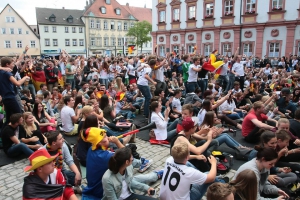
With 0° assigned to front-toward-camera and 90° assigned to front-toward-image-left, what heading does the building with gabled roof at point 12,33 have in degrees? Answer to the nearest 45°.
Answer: approximately 0°

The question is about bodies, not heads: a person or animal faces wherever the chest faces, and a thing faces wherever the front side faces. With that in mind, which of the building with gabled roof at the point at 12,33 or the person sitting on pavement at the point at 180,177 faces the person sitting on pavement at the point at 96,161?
the building with gabled roof

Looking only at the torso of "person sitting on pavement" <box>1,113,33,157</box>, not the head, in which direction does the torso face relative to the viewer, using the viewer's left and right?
facing to the right of the viewer

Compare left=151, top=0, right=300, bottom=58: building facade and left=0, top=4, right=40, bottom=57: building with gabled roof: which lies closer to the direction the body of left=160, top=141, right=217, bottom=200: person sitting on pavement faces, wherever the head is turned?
the building facade

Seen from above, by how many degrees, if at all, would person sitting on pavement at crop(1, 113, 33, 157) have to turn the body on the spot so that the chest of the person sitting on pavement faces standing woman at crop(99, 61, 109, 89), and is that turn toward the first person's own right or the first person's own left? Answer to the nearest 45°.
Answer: approximately 45° to the first person's own left

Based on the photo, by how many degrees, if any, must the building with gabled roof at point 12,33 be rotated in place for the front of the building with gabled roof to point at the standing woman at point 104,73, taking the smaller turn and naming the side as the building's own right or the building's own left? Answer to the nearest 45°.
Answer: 0° — it already faces them

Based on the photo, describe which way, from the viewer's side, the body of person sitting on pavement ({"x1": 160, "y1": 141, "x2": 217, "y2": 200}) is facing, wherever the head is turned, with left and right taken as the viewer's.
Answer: facing away from the viewer and to the right of the viewer

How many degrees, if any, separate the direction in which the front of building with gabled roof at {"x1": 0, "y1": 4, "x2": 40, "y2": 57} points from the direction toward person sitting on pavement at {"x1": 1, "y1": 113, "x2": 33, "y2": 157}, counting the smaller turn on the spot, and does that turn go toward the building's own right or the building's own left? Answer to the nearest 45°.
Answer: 0° — it already faces them

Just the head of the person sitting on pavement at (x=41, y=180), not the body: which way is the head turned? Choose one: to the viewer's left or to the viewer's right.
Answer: to the viewer's right

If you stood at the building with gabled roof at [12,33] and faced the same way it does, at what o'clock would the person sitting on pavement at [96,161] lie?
The person sitting on pavement is roughly at 12 o'clock from the building with gabled roof.

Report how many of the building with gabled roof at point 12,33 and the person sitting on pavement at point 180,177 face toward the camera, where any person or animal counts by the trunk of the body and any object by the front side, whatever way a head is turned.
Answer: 1

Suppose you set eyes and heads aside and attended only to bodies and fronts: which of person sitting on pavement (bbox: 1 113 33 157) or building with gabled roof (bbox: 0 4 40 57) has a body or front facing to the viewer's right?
the person sitting on pavement
